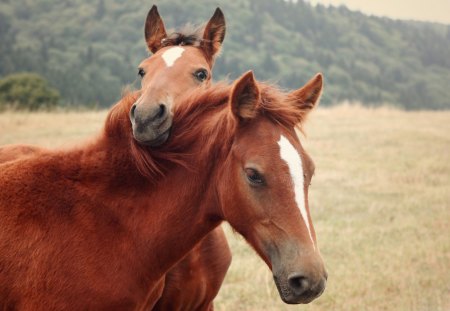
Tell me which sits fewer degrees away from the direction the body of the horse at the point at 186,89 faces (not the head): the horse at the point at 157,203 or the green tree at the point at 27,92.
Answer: the horse

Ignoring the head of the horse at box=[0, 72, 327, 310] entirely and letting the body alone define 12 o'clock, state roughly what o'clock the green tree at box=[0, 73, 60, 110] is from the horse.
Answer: The green tree is roughly at 7 o'clock from the horse.

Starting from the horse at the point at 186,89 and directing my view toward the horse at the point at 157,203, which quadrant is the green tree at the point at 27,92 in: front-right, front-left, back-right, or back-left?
back-right

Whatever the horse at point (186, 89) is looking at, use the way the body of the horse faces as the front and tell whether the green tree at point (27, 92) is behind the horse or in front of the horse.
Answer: behind

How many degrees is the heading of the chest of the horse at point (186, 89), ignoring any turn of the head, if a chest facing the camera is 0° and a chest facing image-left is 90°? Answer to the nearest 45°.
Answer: approximately 315°

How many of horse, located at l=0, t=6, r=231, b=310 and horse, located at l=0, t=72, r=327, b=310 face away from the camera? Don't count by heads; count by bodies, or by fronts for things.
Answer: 0

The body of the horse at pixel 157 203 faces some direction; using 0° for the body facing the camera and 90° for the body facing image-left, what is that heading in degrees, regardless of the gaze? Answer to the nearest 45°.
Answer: approximately 315°

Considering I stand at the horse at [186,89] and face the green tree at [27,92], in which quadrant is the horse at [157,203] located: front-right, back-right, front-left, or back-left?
back-left
